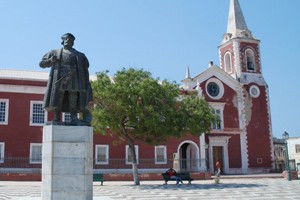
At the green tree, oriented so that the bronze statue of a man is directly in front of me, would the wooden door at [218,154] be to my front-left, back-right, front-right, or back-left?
back-left

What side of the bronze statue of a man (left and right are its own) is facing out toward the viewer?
front

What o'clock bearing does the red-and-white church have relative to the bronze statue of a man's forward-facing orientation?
The red-and-white church is roughly at 7 o'clock from the bronze statue of a man.

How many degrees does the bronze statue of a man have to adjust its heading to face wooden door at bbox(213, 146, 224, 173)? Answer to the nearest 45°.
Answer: approximately 135° to its left

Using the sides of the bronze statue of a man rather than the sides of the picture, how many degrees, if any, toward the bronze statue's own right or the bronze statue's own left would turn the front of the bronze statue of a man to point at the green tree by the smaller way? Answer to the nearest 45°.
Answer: approximately 180°
